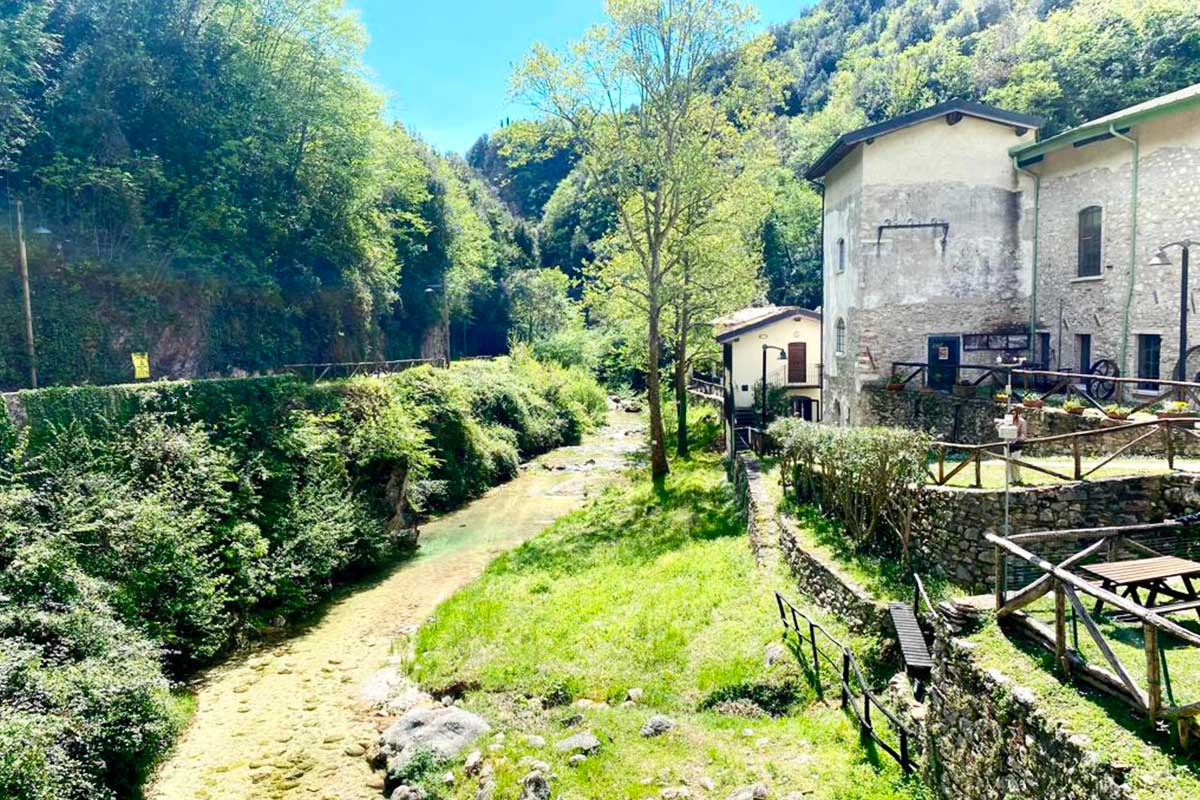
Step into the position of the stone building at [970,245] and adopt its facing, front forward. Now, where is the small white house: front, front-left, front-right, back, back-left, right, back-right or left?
back-right

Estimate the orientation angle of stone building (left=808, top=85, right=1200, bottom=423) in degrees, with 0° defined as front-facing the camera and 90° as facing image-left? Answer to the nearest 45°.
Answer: approximately 0°

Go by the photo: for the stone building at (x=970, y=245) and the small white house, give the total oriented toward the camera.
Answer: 2

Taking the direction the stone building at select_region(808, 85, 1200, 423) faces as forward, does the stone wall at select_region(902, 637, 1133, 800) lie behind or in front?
in front

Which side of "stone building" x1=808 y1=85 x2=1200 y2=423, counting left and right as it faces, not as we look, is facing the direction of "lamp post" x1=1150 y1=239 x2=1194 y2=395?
left

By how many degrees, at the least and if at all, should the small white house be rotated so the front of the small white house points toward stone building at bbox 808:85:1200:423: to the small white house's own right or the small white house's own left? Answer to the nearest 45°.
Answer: approximately 45° to the small white house's own left

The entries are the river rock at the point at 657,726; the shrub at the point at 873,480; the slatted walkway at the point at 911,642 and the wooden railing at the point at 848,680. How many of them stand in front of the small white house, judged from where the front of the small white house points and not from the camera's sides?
4

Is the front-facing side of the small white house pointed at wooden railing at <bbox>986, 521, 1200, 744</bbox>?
yes

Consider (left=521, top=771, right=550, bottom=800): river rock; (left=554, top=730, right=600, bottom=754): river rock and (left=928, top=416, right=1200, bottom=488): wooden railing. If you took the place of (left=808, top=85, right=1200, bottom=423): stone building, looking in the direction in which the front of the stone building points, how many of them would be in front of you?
3

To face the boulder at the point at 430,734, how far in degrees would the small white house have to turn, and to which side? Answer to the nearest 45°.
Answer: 0° — it already faces it

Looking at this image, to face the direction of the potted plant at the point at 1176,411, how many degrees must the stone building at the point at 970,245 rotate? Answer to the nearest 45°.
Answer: approximately 45° to its left

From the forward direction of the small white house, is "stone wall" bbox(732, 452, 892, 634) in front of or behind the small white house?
in front
